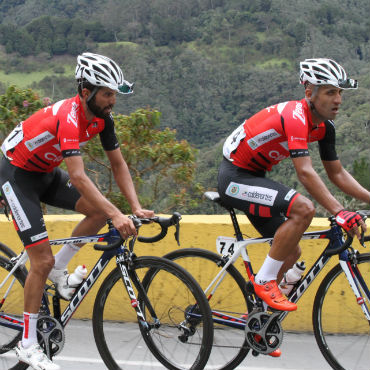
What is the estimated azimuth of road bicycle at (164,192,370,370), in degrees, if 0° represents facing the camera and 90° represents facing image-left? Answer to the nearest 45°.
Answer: approximately 270°

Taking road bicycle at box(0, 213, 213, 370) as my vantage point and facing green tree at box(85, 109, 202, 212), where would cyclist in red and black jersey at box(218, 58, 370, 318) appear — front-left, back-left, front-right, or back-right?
front-right

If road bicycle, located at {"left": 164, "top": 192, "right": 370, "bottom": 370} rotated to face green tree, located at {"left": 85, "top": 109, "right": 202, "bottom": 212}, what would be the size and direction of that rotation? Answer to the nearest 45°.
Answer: approximately 90° to its left

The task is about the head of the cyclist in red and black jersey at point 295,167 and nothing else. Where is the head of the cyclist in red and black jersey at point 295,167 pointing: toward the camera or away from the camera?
toward the camera

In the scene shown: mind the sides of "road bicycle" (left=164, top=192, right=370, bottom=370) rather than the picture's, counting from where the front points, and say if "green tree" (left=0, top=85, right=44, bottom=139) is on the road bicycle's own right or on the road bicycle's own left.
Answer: on the road bicycle's own left

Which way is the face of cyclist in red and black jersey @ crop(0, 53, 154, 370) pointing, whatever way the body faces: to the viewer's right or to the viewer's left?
to the viewer's right

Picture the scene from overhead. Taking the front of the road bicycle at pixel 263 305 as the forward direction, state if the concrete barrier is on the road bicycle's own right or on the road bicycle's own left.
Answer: on the road bicycle's own left

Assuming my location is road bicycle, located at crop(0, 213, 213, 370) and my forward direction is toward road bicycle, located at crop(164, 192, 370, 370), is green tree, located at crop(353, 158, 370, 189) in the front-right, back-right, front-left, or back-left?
front-left

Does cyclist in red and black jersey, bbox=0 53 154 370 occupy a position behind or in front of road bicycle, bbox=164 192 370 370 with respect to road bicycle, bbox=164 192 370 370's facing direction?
behind
